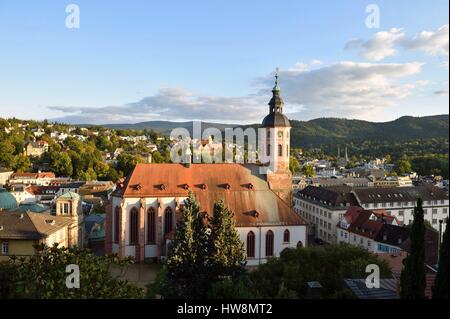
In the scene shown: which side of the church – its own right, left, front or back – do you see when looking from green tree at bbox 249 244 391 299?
right

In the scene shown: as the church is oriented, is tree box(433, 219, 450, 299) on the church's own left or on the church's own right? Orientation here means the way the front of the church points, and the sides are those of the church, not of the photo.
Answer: on the church's own right

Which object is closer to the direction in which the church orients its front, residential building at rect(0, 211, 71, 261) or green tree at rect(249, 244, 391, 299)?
the green tree

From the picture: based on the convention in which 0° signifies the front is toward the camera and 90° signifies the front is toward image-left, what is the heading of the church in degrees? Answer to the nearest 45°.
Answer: approximately 270°

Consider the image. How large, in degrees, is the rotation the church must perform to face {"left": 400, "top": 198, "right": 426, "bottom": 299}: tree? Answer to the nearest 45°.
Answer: approximately 90° to its right

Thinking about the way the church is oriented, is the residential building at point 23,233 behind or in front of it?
behind

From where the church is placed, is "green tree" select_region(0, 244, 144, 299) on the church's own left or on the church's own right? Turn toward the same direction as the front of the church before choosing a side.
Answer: on the church's own right

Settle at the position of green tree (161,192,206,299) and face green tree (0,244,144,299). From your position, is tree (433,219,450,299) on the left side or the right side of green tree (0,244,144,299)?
left

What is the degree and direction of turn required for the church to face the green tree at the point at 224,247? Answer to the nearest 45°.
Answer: approximately 90° to its right

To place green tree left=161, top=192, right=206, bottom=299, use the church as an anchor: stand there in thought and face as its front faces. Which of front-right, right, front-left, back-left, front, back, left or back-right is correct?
right

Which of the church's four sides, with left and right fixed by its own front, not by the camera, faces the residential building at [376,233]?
front
